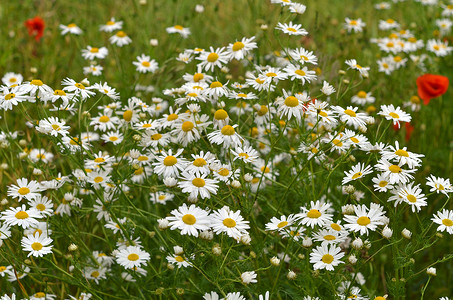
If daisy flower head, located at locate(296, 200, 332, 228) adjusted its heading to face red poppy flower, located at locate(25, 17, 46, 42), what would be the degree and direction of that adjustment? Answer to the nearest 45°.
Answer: approximately 135° to its right

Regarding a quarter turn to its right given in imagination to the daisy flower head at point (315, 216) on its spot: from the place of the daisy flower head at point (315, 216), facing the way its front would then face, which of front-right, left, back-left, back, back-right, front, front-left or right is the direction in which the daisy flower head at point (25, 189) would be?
front

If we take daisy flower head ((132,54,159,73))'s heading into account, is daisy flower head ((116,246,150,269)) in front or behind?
in front

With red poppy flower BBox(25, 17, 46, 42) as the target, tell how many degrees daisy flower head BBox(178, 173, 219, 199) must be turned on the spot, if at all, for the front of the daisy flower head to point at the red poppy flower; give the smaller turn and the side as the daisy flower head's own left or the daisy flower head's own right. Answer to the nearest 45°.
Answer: approximately 135° to the daisy flower head's own right

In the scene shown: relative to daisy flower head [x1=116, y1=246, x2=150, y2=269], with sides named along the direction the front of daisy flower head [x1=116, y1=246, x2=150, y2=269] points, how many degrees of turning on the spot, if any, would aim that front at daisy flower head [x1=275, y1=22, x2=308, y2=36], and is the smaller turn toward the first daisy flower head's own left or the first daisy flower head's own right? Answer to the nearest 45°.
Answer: approximately 135° to the first daisy flower head's own left

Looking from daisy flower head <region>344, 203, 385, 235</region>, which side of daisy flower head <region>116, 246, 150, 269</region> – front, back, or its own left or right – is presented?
left
